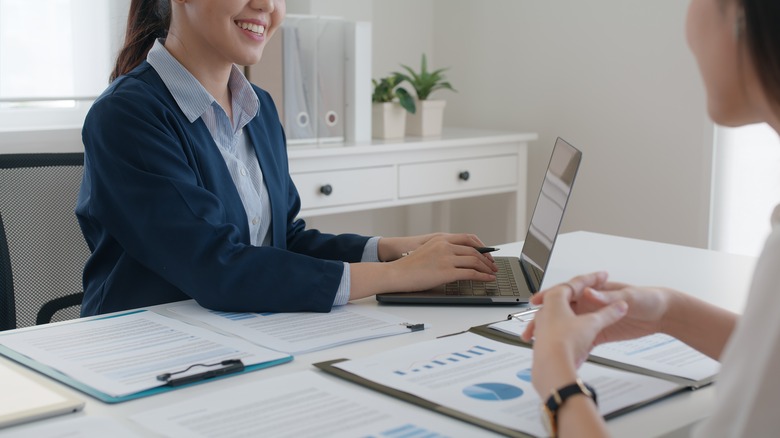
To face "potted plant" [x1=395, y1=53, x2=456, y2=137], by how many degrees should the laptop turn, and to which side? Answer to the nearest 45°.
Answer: approximately 90° to its right

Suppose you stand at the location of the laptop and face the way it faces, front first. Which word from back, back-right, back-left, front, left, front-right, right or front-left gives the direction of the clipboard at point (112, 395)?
front-left

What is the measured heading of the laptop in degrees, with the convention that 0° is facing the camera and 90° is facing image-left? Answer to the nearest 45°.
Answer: approximately 90°

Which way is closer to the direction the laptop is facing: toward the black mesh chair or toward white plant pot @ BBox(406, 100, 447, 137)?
the black mesh chair

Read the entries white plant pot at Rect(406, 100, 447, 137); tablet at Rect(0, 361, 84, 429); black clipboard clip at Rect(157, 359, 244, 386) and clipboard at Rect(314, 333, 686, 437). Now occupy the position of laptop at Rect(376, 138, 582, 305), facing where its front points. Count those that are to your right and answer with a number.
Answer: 1

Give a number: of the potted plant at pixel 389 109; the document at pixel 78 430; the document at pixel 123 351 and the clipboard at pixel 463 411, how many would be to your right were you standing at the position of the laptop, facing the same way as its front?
1

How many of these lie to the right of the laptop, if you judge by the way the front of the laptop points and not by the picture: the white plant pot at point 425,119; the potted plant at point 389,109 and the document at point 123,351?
2

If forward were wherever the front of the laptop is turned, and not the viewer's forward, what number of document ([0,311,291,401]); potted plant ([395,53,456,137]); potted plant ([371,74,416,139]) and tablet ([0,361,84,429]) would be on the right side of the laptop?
2

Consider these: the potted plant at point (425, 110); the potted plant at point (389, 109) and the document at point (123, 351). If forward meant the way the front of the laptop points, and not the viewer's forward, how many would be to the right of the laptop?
2

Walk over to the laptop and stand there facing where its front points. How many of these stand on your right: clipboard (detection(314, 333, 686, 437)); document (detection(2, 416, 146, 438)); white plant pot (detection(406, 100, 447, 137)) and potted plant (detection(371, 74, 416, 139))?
2

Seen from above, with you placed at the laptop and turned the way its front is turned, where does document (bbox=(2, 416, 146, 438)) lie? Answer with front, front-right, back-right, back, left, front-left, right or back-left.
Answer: front-left

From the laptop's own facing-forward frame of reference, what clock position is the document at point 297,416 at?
The document is roughly at 10 o'clock from the laptop.

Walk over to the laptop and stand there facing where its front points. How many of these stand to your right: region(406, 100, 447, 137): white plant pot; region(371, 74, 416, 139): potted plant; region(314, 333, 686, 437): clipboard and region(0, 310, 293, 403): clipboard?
2

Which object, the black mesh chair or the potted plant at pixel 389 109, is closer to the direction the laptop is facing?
the black mesh chair
